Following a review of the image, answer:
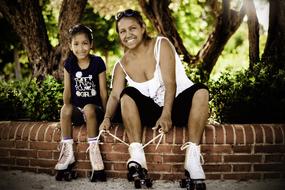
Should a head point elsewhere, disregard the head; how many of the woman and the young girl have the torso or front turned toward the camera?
2

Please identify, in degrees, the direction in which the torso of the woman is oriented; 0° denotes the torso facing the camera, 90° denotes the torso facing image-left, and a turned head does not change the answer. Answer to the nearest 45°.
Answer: approximately 0°

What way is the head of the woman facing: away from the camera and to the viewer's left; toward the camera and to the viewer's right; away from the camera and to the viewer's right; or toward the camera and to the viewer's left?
toward the camera and to the viewer's left

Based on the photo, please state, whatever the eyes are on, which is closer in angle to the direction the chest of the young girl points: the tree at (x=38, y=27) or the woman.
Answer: the woman

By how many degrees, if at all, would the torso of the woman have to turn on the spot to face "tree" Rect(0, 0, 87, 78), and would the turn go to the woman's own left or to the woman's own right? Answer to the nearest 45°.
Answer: approximately 135° to the woman's own right

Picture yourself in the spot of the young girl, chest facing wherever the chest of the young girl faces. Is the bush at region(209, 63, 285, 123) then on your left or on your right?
on your left

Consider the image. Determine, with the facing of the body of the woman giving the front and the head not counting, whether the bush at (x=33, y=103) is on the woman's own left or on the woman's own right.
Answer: on the woman's own right

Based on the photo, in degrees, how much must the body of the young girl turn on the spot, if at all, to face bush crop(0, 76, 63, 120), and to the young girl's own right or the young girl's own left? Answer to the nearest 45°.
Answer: approximately 135° to the young girl's own right

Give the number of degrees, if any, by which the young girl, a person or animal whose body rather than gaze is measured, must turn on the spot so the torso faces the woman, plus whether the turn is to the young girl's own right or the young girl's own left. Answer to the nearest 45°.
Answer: approximately 45° to the young girl's own left

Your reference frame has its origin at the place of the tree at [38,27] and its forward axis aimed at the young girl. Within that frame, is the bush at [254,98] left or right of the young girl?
left

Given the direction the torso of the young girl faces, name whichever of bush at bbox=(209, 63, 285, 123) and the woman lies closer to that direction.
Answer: the woman

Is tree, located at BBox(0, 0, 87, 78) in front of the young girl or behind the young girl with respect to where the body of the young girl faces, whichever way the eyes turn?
behind
